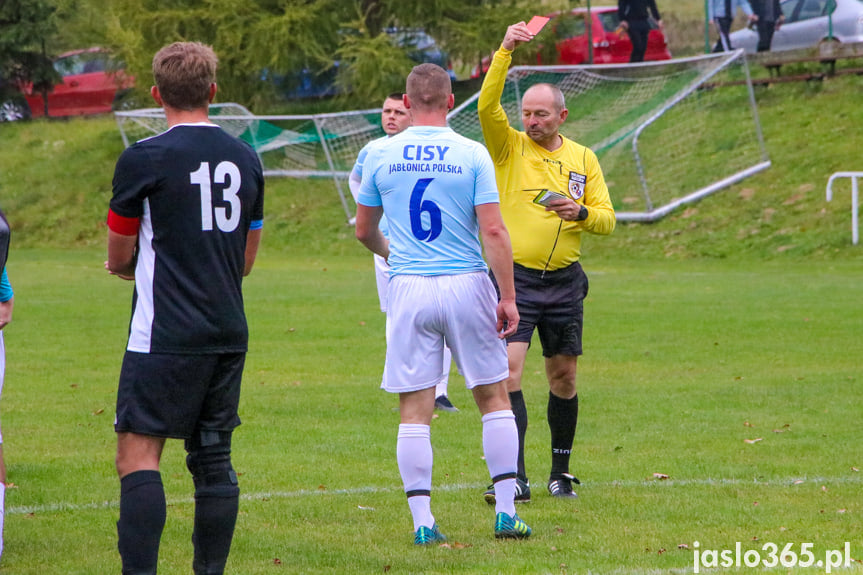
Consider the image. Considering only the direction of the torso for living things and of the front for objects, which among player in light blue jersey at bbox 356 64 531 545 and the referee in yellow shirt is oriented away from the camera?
the player in light blue jersey

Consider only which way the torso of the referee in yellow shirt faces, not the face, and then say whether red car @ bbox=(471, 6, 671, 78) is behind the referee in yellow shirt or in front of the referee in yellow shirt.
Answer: behind

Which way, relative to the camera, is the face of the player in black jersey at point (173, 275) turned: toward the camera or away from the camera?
away from the camera

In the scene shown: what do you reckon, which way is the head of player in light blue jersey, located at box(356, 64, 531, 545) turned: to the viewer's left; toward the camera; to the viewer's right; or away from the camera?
away from the camera

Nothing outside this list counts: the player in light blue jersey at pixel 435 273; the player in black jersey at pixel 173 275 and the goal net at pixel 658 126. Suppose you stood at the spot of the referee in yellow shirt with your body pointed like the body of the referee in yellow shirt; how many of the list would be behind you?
1

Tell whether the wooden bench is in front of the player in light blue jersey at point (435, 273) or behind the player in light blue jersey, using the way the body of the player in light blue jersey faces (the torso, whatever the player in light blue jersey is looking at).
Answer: in front

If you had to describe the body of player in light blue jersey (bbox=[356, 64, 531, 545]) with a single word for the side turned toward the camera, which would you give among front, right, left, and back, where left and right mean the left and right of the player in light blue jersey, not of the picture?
back

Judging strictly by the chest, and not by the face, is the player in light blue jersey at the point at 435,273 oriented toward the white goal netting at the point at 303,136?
yes

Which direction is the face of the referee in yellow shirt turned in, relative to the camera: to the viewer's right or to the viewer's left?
to the viewer's left

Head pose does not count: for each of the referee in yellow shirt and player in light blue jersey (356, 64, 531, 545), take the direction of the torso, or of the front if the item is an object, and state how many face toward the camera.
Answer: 1

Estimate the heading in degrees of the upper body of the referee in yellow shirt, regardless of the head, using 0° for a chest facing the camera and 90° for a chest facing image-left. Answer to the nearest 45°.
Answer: approximately 0°

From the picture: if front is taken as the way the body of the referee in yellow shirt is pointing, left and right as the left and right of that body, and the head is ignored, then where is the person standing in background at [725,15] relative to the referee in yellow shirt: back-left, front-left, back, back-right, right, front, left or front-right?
back

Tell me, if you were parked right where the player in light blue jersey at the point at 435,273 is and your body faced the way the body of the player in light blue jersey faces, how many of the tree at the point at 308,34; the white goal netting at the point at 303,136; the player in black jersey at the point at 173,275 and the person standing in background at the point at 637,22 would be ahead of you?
3
